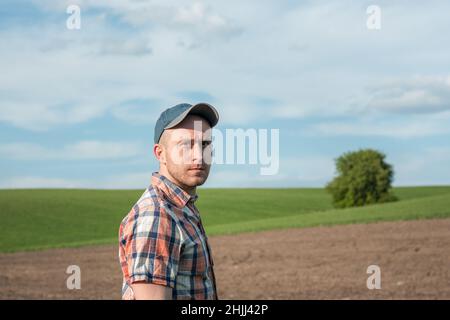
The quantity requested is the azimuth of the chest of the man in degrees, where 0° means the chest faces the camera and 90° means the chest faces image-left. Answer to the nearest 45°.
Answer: approximately 270°
